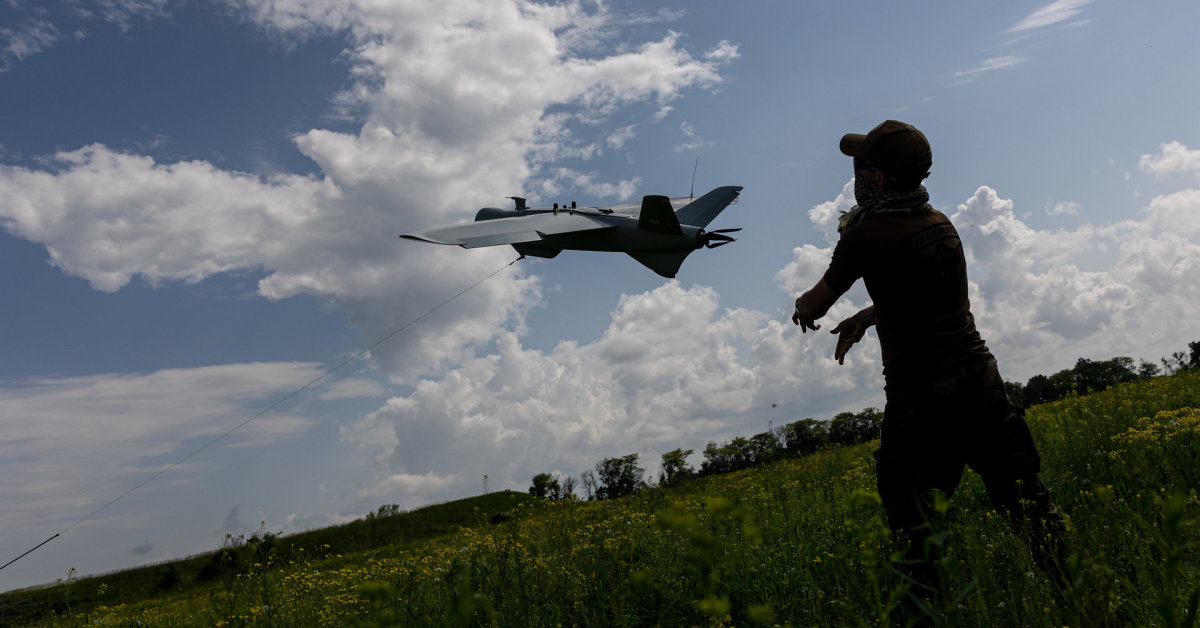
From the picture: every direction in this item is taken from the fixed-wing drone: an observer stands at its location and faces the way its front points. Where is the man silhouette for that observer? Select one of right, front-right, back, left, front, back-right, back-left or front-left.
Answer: back-left

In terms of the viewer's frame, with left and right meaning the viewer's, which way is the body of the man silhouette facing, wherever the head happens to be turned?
facing away from the viewer and to the left of the viewer

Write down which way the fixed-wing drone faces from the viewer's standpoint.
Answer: facing away from the viewer and to the left of the viewer

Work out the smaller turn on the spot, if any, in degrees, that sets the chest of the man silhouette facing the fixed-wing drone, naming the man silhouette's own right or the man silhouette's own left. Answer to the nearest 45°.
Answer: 0° — they already face it
